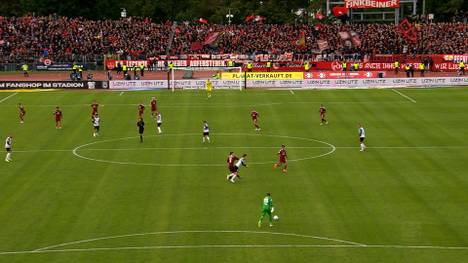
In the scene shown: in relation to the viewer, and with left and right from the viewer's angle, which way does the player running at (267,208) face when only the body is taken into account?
facing away from the viewer and to the right of the viewer

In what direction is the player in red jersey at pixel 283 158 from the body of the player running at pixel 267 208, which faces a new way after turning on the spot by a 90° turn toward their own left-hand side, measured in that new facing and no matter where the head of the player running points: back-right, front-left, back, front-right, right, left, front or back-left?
front-right

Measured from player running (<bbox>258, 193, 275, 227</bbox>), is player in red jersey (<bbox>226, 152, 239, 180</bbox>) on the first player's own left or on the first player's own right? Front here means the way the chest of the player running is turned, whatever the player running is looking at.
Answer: on the first player's own left
